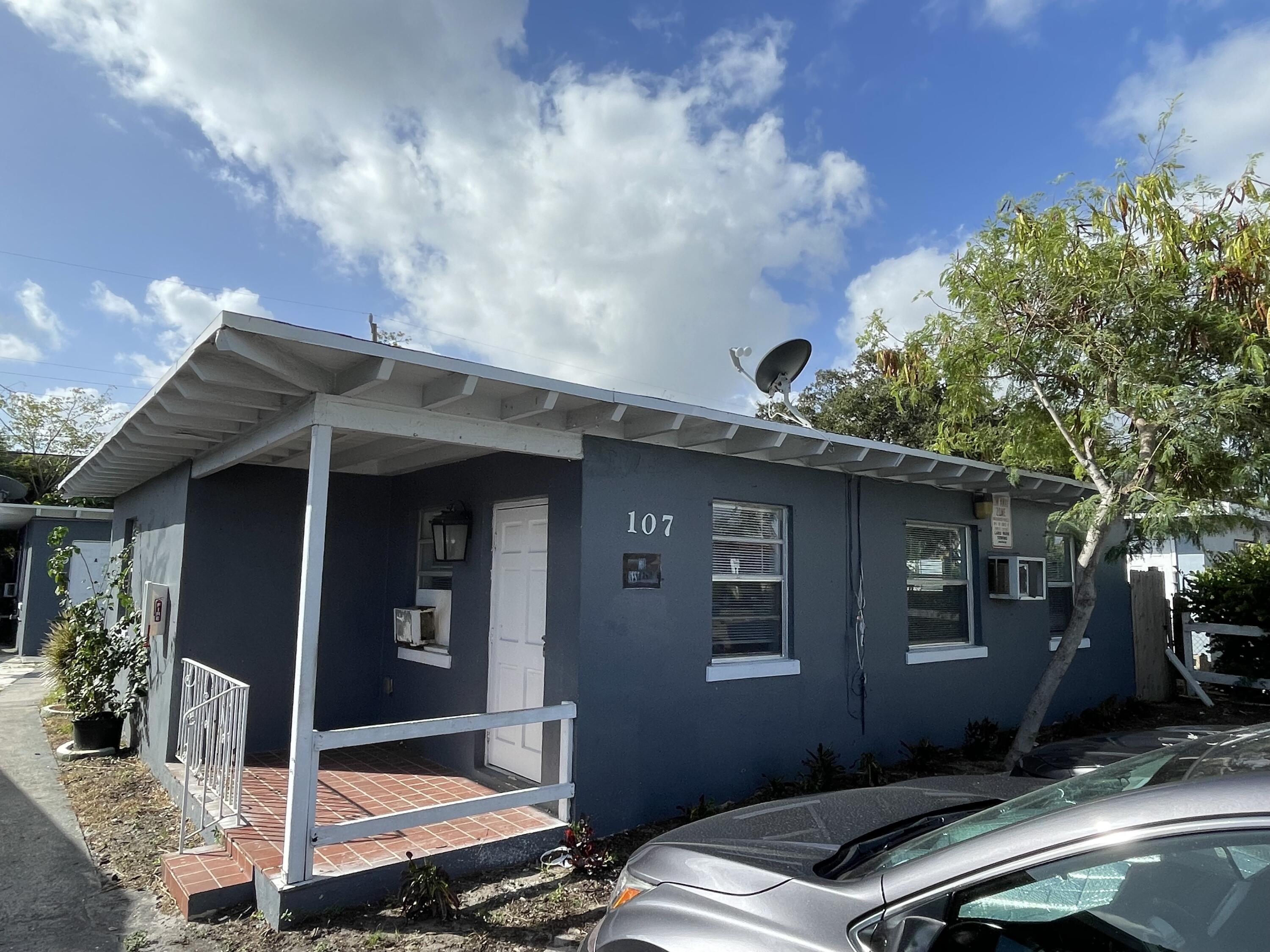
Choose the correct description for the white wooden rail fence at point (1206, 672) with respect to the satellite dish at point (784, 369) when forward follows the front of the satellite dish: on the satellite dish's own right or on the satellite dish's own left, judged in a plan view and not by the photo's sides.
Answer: on the satellite dish's own right

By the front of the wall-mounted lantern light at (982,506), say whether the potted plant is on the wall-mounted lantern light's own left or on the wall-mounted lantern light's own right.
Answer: on the wall-mounted lantern light's own right

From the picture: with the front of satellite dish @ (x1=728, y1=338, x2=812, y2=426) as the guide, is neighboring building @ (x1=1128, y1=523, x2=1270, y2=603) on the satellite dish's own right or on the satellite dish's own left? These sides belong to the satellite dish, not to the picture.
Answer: on the satellite dish's own right

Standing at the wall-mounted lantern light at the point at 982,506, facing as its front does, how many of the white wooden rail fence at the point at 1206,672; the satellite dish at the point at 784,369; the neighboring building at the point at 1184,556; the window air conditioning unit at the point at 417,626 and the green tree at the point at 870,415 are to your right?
2

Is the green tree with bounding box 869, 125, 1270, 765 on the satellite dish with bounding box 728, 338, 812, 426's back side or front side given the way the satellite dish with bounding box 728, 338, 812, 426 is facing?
on the back side

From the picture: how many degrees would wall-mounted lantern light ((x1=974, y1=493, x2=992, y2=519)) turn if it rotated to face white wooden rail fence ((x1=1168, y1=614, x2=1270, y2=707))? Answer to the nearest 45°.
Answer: approximately 90° to its left

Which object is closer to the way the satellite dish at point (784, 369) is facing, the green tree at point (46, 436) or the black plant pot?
the green tree

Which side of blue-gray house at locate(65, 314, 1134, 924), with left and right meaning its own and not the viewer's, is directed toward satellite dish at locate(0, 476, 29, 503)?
right

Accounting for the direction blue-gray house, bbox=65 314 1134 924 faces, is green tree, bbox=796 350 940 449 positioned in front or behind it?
behind

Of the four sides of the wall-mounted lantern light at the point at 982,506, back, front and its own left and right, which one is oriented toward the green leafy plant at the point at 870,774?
right

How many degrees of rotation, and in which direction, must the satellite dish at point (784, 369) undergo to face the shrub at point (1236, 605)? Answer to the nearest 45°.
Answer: approximately 90° to its right

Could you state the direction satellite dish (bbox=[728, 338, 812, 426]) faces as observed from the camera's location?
facing away from the viewer and to the left of the viewer
